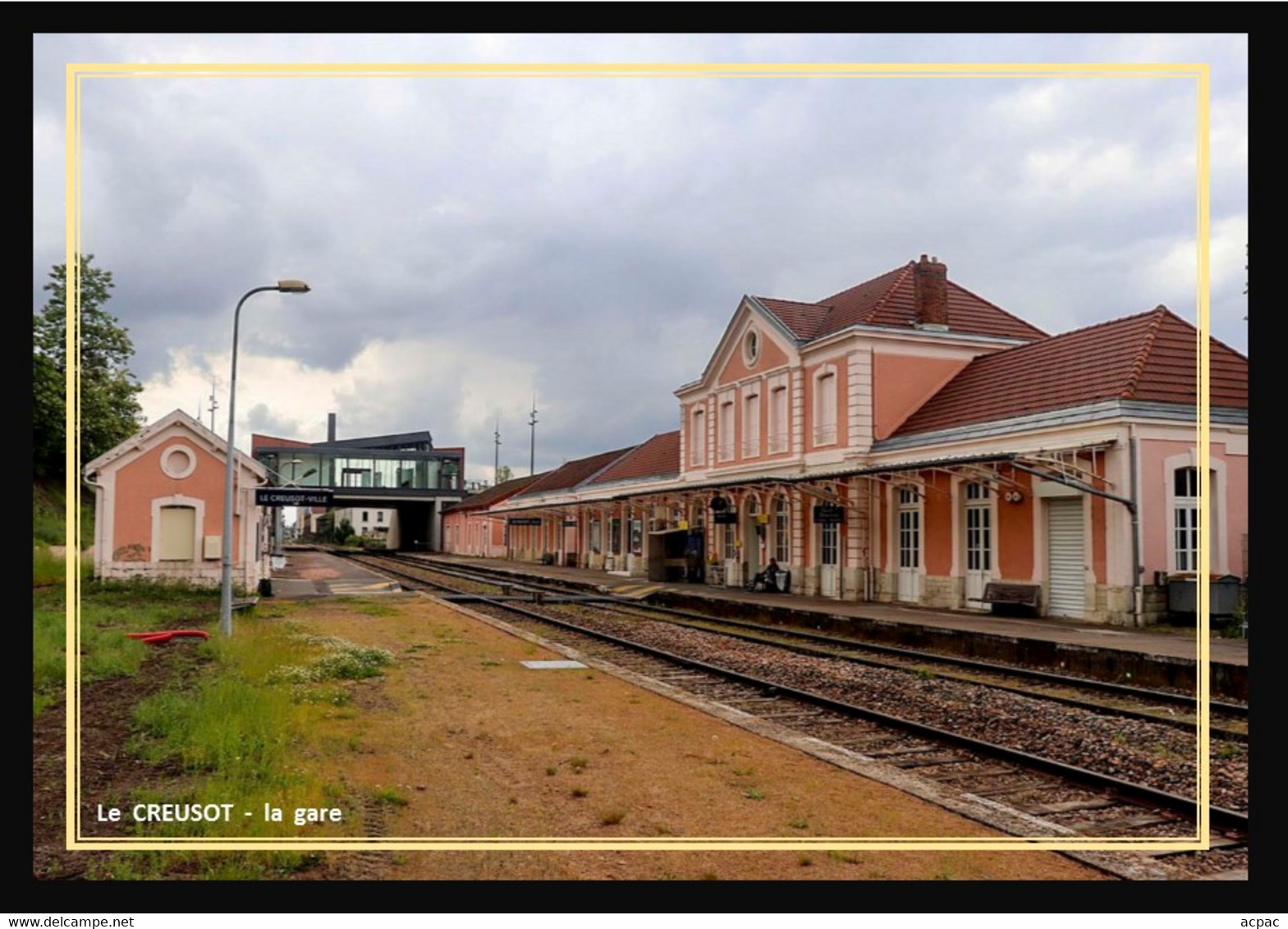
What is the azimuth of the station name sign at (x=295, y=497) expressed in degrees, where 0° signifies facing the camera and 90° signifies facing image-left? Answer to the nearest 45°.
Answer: approximately 0°

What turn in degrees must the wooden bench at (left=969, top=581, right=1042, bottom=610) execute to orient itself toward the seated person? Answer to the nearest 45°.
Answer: approximately 90° to its right

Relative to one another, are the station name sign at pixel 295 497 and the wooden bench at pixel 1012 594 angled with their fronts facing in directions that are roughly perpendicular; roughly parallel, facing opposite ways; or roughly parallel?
roughly perpendicular

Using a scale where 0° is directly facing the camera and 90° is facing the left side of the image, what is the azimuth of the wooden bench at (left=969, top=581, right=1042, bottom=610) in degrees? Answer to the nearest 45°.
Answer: approximately 45°

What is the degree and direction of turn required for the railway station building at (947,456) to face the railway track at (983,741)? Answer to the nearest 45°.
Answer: approximately 45° to its left

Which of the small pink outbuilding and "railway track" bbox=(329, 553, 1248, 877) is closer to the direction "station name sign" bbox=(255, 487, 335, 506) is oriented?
the railway track

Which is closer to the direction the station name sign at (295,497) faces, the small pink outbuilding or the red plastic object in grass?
the red plastic object in grass
